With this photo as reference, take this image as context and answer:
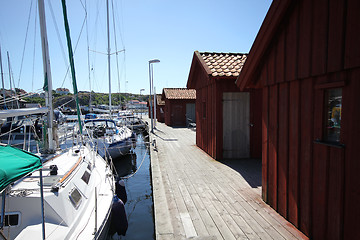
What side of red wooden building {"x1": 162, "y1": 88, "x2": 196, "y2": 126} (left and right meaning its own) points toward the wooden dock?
front

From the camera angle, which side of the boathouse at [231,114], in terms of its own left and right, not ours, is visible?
front

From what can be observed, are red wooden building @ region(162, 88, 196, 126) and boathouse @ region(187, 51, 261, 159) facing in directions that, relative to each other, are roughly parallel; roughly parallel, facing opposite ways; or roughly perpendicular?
roughly parallel

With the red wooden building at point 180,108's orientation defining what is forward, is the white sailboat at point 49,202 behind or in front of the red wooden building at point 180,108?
in front

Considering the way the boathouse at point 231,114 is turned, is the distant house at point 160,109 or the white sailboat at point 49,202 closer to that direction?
the white sailboat

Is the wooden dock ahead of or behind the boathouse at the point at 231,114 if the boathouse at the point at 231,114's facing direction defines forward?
ahead

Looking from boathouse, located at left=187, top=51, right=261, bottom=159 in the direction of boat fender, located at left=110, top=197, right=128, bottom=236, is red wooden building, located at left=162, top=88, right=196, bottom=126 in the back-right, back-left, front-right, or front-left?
back-right
